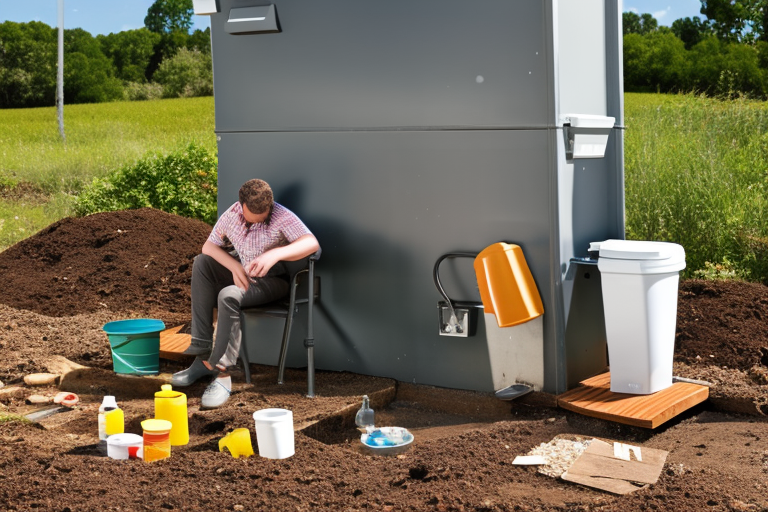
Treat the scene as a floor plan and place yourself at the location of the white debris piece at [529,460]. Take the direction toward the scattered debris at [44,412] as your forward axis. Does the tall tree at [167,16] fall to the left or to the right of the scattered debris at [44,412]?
right

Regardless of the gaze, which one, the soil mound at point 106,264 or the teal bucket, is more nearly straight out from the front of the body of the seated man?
the teal bucket

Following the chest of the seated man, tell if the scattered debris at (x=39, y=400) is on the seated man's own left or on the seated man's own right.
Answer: on the seated man's own right

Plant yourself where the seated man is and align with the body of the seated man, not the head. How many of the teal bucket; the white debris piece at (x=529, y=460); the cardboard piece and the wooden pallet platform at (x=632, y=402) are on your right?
1

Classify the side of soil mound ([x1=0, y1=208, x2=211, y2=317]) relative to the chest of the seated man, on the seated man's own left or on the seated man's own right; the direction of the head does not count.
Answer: on the seated man's own right

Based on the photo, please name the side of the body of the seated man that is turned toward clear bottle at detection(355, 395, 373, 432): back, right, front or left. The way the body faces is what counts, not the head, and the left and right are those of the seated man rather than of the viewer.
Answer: left

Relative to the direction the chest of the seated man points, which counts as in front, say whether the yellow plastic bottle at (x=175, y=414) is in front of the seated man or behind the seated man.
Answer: in front

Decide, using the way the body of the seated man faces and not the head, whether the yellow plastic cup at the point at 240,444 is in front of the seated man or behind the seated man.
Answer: in front

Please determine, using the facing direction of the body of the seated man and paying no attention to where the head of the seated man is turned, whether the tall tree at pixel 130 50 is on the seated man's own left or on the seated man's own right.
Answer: on the seated man's own right

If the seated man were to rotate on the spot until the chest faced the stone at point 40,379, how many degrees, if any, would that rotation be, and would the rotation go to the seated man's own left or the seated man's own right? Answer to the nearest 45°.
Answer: approximately 90° to the seated man's own right

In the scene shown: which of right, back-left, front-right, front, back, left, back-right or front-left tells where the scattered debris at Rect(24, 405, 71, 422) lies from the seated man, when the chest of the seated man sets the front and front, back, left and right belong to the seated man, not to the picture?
front-right

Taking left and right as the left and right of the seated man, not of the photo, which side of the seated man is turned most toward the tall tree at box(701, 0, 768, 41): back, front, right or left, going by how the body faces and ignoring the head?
back

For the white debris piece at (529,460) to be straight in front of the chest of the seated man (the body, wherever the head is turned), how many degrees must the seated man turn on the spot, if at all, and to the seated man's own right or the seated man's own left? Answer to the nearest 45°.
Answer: approximately 90° to the seated man's own left

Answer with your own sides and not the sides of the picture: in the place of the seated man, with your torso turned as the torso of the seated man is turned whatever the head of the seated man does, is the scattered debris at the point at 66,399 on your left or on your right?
on your right

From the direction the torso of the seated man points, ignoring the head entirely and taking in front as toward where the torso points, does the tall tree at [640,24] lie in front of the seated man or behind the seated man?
behind

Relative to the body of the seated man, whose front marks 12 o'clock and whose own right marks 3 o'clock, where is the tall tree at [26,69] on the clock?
The tall tree is roughly at 4 o'clock from the seated man.
